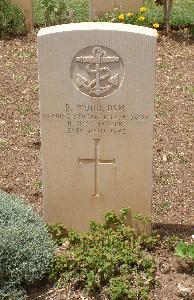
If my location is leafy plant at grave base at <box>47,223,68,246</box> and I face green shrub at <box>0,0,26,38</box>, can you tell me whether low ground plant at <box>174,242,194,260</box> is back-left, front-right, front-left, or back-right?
back-right

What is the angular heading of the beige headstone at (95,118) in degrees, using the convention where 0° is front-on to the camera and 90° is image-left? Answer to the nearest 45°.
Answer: approximately 0°

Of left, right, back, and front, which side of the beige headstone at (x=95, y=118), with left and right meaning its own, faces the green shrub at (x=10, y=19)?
back

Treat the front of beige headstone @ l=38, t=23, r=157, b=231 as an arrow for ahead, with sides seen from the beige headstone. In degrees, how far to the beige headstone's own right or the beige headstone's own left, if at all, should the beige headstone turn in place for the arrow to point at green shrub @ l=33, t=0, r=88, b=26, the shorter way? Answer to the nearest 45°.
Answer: approximately 180°
